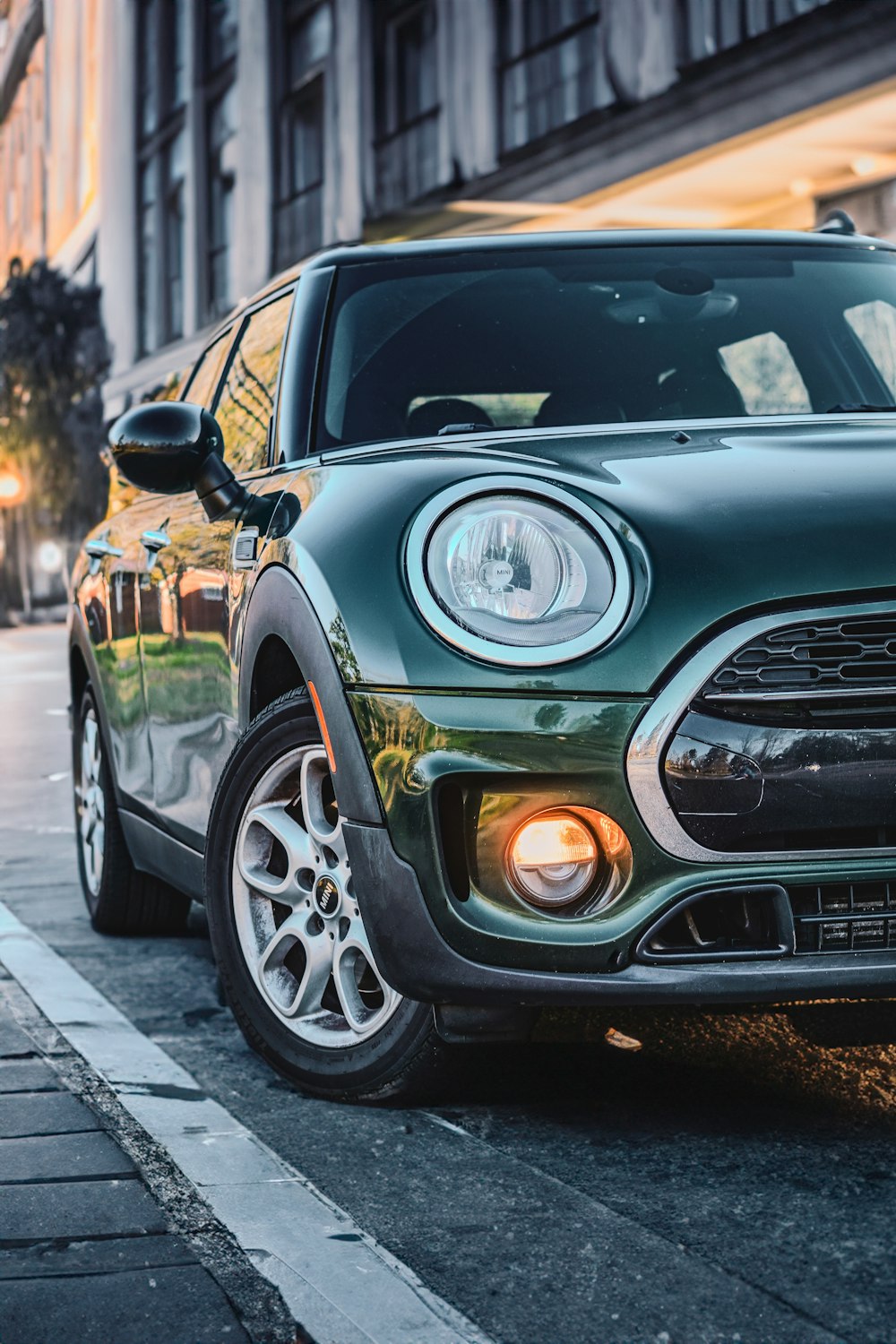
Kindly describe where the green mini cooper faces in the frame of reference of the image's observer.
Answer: facing the viewer and to the right of the viewer

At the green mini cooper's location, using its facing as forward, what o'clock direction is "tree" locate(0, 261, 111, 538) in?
The tree is roughly at 7 o'clock from the green mini cooper.
